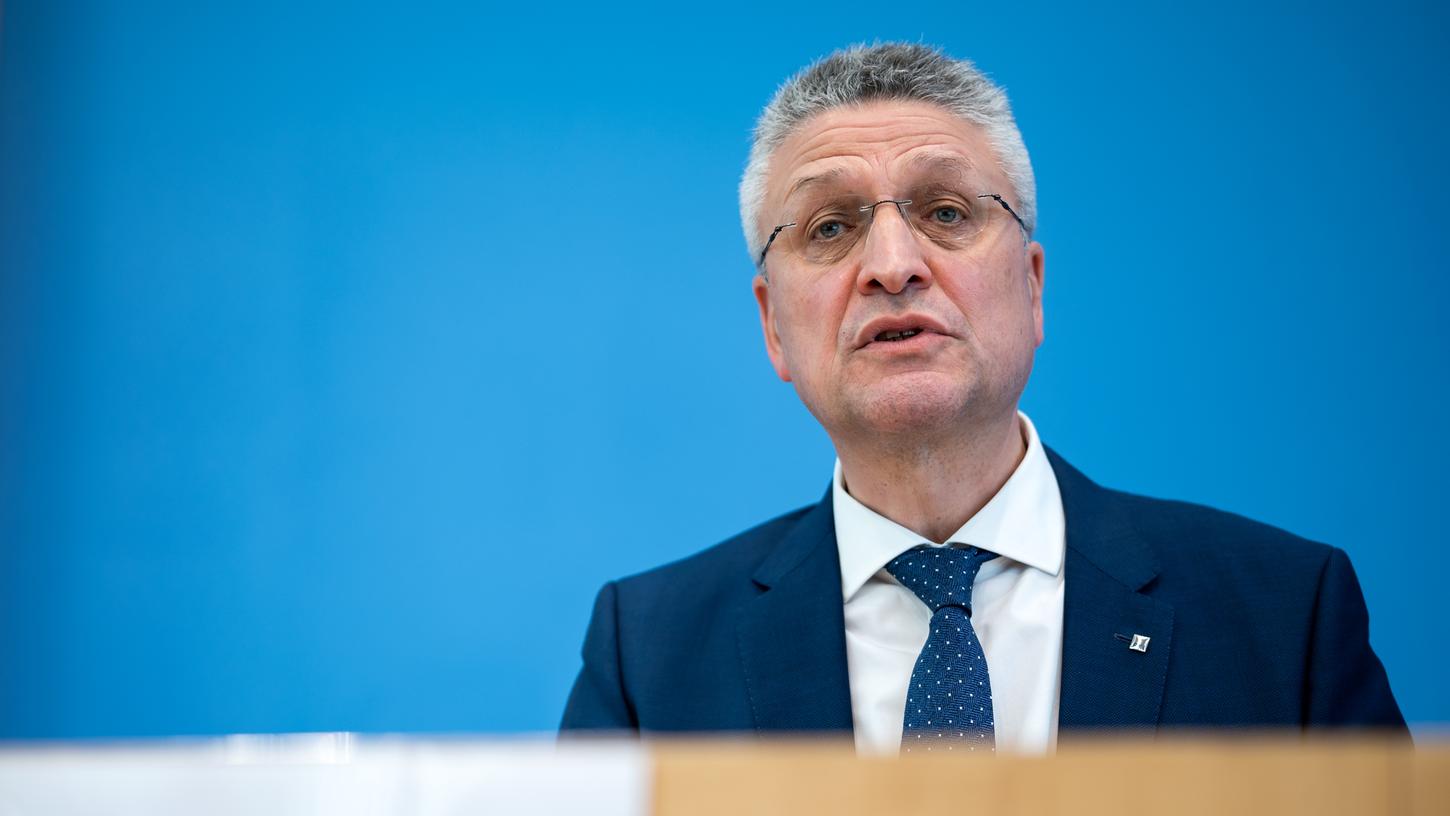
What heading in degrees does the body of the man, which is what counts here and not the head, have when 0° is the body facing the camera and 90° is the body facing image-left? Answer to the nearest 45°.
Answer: approximately 0°
